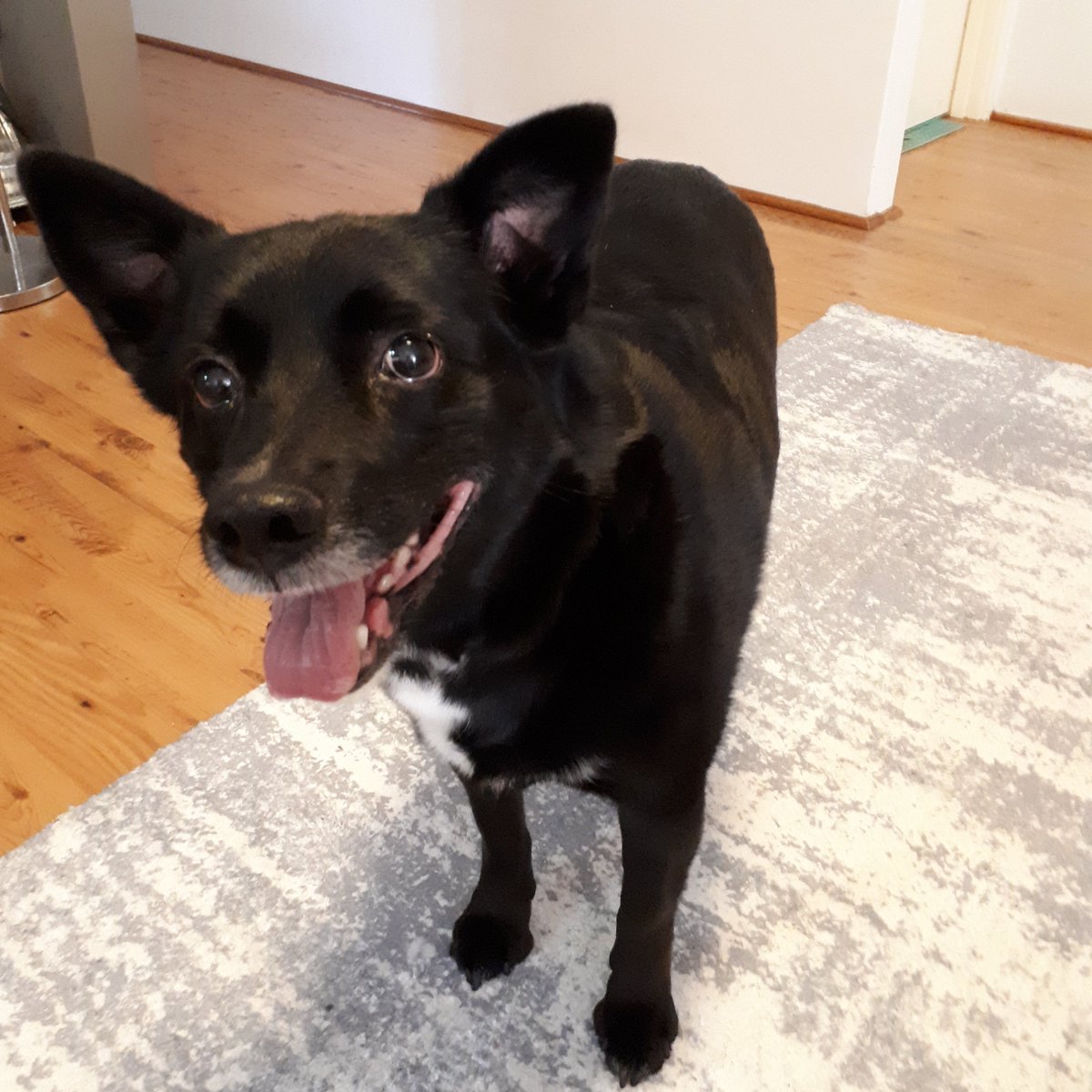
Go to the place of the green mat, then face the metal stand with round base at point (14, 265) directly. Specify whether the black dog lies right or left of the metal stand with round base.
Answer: left

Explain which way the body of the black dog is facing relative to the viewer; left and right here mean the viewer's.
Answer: facing the viewer and to the left of the viewer

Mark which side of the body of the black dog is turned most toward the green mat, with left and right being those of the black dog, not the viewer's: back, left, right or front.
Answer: back

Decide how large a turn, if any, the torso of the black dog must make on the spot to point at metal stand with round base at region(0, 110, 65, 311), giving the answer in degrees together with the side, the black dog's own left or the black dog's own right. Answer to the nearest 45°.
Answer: approximately 90° to the black dog's own right
